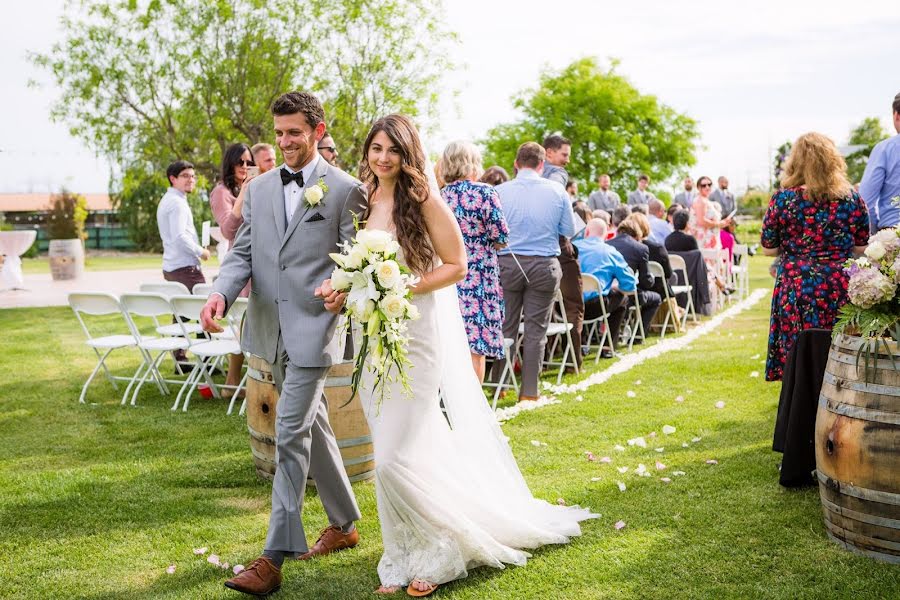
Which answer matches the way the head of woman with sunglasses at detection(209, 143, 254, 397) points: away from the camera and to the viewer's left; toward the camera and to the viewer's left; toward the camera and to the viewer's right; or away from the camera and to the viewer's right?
toward the camera and to the viewer's right

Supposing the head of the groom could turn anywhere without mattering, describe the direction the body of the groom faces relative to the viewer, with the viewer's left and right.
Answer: facing the viewer and to the left of the viewer

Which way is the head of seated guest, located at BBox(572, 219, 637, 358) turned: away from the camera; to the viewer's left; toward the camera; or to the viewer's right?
away from the camera

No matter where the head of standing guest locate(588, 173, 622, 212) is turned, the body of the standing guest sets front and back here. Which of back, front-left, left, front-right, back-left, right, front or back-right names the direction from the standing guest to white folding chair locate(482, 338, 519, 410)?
front

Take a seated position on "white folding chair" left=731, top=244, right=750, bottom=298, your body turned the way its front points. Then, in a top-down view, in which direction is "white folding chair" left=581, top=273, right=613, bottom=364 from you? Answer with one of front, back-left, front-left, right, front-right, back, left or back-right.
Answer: back-left

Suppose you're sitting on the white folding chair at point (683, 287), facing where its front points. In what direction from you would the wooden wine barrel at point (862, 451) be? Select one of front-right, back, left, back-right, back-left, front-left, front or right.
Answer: back-right

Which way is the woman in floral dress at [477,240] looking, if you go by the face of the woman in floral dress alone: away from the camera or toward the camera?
away from the camera

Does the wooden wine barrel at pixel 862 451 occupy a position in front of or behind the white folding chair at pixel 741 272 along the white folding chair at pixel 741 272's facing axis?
behind

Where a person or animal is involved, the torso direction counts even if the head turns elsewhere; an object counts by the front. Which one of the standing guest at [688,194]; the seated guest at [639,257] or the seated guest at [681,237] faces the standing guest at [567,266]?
the standing guest at [688,194]

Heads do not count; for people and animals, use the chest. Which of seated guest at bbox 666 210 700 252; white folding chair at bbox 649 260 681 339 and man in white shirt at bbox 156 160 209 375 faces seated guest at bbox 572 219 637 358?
the man in white shirt

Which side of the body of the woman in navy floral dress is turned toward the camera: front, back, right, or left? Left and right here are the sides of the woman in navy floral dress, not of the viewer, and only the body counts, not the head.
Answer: back

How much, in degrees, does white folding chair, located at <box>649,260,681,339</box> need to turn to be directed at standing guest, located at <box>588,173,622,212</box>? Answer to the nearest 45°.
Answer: approximately 45° to its left

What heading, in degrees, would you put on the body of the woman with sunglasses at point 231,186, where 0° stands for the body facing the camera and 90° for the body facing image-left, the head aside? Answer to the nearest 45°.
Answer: approximately 315°

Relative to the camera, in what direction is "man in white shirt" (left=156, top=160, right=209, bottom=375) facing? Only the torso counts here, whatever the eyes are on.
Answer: to the viewer's right

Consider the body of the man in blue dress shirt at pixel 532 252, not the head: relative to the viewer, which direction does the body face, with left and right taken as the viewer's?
facing away from the viewer

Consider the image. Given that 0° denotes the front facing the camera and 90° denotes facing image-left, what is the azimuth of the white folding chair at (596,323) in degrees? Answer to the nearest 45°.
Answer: approximately 225°
